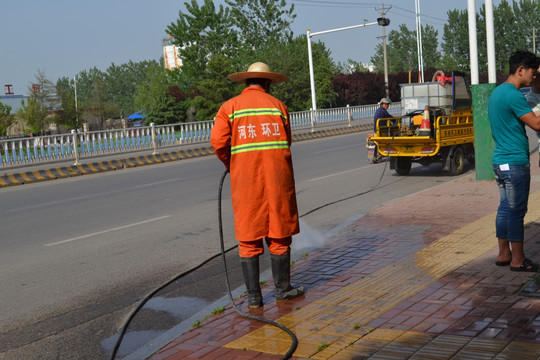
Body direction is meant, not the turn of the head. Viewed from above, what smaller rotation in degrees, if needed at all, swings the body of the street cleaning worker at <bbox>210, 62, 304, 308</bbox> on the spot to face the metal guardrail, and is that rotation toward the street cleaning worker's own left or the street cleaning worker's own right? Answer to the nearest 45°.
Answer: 0° — they already face it

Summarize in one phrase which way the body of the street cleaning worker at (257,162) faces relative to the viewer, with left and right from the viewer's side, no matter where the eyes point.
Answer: facing away from the viewer

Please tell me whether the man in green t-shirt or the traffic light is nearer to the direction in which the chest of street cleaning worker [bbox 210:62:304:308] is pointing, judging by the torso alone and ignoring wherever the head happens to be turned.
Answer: the traffic light

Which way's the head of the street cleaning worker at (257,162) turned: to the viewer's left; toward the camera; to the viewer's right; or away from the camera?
away from the camera

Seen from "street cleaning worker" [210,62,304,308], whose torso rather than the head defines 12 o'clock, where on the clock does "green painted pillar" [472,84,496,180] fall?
The green painted pillar is roughly at 1 o'clock from the street cleaning worker.

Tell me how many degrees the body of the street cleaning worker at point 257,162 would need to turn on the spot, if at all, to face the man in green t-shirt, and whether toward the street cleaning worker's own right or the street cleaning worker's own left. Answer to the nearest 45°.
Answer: approximately 90° to the street cleaning worker's own right
